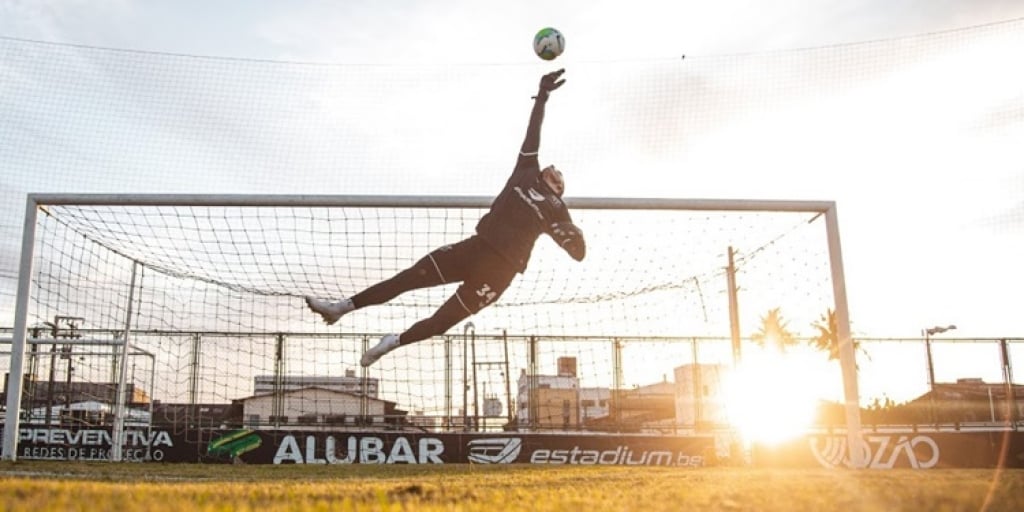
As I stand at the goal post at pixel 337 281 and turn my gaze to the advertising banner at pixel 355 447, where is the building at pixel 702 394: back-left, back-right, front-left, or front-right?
front-right

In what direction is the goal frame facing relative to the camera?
toward the camera

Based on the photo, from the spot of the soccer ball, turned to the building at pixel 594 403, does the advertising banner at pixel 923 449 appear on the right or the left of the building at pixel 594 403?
right

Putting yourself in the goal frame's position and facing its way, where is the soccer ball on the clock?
The soccer ball is roughly at 11 o'clock from the goal frame.

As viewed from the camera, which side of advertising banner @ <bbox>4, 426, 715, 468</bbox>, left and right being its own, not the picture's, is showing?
front

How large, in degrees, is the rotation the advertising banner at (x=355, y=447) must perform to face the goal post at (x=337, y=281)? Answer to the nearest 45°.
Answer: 0° — it already faces it

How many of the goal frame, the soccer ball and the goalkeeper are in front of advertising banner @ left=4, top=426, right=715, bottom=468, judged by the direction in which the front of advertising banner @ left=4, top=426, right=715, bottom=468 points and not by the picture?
3

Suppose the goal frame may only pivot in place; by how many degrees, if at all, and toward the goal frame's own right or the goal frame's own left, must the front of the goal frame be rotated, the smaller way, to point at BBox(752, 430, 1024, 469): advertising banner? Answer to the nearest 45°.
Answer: approximately 135° to the goal frame's own left

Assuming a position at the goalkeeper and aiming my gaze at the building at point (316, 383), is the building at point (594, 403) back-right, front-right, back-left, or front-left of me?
front-right

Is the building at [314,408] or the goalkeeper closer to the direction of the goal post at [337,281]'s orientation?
the goalkeeper

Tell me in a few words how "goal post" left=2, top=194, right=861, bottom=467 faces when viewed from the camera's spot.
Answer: facing the viewer

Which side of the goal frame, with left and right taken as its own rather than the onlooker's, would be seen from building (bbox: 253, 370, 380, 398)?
back

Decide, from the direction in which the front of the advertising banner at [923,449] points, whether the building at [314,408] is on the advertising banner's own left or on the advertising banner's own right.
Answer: on the advertising banner's own right

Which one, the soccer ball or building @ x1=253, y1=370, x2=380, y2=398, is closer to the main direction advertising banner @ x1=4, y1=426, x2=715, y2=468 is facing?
the soccer ball

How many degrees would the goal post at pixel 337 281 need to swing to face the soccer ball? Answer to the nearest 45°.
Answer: approximately 45° to its left
